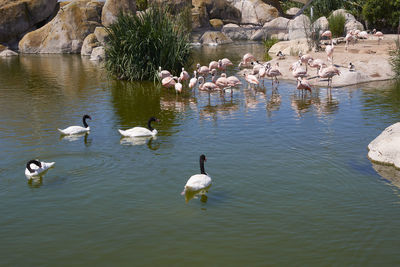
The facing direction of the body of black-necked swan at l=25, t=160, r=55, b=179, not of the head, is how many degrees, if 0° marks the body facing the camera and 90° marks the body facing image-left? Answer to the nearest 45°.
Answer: approximately 45°

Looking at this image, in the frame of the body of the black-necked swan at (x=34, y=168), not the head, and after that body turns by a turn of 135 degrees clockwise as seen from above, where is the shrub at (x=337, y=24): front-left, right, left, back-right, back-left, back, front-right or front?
front-right

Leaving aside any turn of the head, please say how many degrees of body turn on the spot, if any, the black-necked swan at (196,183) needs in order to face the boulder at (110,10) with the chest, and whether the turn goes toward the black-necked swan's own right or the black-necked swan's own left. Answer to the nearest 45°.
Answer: approximately 45° to the black-necked swan's own left

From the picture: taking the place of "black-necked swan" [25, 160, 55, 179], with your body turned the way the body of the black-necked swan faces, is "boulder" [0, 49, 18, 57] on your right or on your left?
on your right

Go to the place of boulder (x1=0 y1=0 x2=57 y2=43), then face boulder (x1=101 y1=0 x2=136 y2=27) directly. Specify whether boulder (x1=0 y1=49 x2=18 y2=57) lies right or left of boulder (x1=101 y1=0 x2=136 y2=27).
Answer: right

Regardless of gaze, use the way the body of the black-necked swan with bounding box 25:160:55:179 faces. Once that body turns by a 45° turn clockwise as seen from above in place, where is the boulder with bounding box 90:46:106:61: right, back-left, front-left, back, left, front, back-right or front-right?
right

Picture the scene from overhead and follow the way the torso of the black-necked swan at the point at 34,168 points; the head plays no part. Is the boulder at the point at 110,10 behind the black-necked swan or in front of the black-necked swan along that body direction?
behind

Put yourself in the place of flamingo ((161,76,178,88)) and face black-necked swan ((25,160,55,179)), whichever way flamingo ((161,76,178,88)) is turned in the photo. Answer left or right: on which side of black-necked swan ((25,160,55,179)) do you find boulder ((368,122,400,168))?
left

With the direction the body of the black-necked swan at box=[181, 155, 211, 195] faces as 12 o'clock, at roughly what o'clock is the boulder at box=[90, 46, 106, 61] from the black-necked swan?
The boulder is roughly at 10 o'clock from the black-necked swan.
